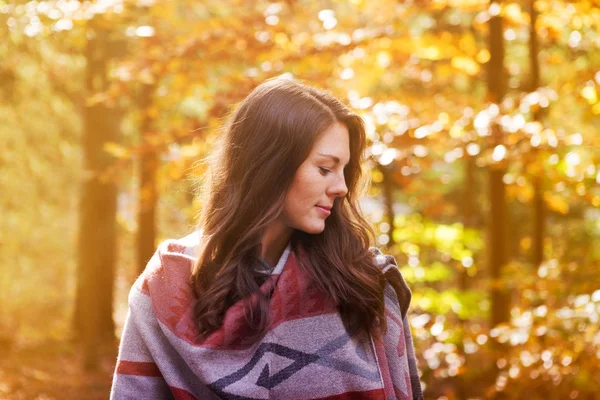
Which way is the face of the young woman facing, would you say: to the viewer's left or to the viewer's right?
to the viewer's right

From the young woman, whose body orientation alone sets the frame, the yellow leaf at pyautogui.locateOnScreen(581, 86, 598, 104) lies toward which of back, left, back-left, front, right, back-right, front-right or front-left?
back-left

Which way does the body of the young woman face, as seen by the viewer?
toward the camera

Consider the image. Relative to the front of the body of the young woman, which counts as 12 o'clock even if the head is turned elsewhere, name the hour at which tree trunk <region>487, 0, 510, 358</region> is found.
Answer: The tree trunk is roughly at 7 o'clock from the young woman.

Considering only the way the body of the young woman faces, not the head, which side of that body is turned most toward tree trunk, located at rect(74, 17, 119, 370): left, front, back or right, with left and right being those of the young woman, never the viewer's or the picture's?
back

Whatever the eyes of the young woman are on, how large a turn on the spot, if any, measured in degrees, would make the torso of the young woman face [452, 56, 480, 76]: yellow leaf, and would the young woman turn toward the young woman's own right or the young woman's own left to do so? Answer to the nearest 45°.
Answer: approximately 180°

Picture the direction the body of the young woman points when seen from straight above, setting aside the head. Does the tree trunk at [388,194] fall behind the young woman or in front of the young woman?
behind
